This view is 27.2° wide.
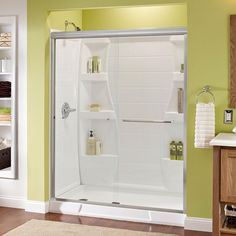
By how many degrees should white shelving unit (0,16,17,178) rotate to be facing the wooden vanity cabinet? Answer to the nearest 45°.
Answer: approximately 45° to its left

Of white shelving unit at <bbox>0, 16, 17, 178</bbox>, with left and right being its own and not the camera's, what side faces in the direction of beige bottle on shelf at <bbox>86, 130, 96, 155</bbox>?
left

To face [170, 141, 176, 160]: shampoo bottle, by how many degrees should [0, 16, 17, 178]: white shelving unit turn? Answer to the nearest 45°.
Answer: approximately 90° to its left

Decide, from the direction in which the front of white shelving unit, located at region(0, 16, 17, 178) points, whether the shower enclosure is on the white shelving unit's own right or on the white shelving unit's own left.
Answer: on the white shelving unit's own left

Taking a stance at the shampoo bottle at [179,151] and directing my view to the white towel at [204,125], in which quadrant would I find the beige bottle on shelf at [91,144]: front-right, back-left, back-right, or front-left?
back-right

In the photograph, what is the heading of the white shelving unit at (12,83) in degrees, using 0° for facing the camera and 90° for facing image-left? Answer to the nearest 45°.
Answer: approximately 0°
